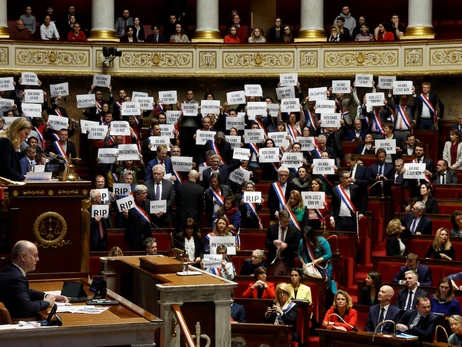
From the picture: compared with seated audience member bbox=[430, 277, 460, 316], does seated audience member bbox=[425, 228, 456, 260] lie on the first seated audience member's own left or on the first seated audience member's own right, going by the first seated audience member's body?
on the first seated audience member's own right

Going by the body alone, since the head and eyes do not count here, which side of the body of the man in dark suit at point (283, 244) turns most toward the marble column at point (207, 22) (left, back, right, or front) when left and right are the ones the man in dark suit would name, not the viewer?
back

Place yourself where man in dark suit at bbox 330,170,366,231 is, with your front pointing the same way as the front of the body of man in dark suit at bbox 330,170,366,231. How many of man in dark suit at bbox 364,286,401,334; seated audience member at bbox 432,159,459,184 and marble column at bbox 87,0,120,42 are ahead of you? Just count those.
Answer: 1

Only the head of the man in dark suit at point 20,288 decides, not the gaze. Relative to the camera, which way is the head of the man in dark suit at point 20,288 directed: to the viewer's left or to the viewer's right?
to the viewer's right

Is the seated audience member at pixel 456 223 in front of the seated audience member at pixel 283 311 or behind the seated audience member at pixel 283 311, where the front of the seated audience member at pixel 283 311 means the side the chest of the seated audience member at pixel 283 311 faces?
behind

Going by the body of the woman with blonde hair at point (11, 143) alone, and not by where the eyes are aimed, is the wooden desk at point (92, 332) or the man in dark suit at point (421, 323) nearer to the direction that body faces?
the man in dark suit

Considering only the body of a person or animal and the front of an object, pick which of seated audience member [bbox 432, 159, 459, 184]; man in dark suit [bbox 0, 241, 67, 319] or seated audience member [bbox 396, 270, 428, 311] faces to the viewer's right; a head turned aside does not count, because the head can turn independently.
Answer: the man in dark suit

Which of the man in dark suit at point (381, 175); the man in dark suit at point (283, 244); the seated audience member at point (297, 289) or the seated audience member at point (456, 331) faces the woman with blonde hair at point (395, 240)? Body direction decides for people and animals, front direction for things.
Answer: the man in dark suit at point (381, 175)
